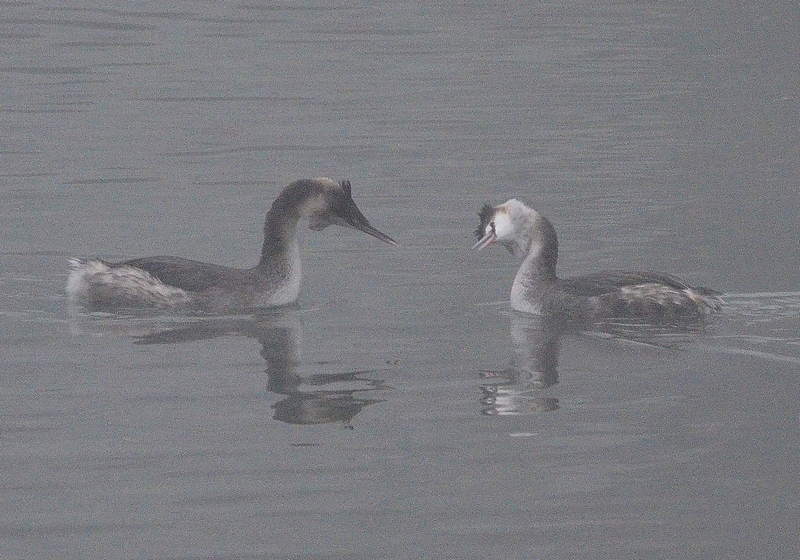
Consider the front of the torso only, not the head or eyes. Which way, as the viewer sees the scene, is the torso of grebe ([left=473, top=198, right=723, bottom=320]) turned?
to the viewer's left
